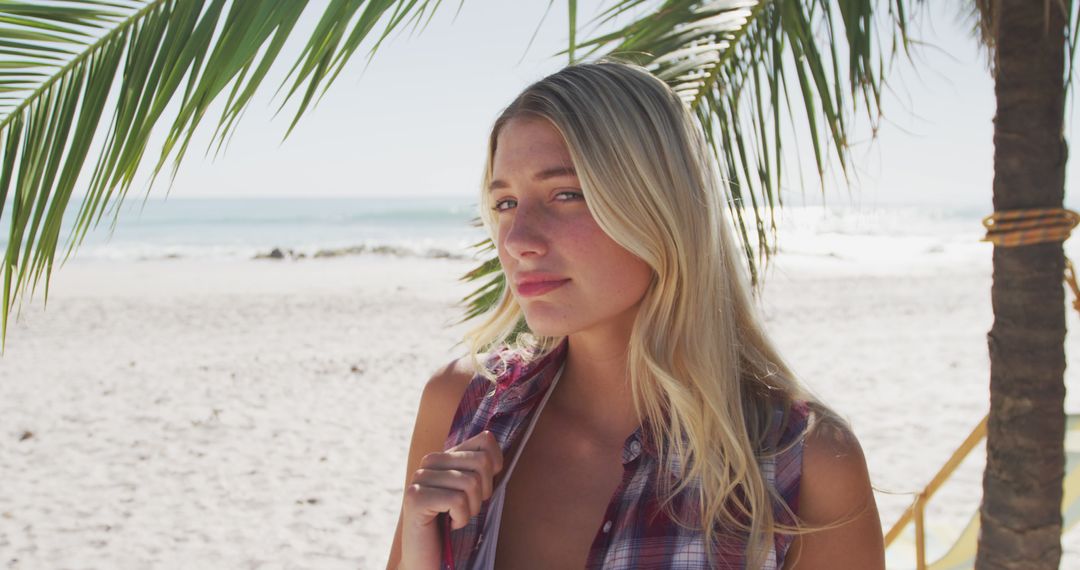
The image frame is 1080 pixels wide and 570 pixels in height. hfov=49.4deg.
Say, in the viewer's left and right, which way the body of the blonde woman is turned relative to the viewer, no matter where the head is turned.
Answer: facing the viewer and to the left of the viewer

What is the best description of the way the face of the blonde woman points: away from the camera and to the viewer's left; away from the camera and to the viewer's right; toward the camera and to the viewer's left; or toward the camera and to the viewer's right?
toward the camera and to the viewer's left
